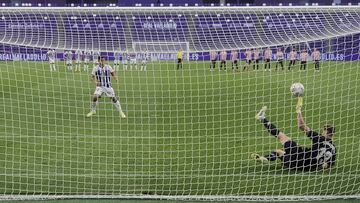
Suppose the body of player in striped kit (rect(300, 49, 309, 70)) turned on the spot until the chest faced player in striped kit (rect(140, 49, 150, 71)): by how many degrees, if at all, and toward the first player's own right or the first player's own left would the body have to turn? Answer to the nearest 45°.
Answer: approximately 45° to the first player's own right

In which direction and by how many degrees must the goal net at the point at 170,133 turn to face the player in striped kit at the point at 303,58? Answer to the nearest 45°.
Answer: approximately 45° to its right

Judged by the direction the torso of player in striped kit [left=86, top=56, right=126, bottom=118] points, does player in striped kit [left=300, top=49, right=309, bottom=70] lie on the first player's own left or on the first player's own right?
on the first player's own left

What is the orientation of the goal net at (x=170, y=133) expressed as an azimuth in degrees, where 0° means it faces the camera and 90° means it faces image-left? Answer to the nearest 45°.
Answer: approximately 180°

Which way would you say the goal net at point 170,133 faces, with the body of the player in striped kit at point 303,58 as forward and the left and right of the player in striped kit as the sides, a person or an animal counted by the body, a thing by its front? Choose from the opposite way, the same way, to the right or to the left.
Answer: the opposite way

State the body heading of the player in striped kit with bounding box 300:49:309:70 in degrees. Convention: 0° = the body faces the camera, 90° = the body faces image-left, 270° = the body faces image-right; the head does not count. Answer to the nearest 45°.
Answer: approximately 0°

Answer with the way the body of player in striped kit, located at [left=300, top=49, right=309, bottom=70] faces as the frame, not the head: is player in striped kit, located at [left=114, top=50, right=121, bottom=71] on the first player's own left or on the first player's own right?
on the first player's own right

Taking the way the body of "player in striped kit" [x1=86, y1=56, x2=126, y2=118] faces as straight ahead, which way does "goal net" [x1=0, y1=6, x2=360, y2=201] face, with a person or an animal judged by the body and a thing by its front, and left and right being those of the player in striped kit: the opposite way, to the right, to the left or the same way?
the opposite way

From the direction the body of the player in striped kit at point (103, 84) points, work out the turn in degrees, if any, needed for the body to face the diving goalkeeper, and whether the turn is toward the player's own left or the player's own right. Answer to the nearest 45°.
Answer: approximately 45° to the player's own left
